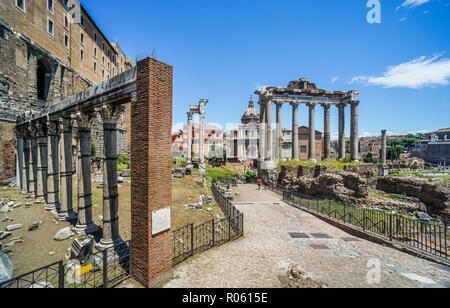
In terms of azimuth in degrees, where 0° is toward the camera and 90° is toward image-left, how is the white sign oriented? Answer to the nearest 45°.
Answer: approximately 315°

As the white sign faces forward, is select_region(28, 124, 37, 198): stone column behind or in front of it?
behind

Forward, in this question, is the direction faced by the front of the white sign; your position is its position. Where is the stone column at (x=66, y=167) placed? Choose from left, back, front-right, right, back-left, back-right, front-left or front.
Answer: back

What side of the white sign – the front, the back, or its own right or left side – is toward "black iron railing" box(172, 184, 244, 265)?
left

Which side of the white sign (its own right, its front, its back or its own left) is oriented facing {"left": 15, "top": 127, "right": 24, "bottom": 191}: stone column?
back

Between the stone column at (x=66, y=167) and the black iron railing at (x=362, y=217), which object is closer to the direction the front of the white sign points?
the black iron railing

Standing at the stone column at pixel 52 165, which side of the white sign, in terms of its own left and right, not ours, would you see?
back

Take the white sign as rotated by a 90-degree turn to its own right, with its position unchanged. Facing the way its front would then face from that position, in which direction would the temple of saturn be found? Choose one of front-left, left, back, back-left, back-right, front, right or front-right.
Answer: back

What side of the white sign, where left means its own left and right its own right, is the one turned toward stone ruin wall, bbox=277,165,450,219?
left

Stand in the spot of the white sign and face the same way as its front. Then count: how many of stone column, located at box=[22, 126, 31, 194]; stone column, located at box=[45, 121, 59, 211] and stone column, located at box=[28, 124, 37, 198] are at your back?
3

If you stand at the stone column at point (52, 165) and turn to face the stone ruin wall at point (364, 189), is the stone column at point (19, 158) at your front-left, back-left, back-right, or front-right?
back-left

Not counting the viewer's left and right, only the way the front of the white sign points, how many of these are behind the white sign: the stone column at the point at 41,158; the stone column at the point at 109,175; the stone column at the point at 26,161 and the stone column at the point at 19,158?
4

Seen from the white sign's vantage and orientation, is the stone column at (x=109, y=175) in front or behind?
behind
